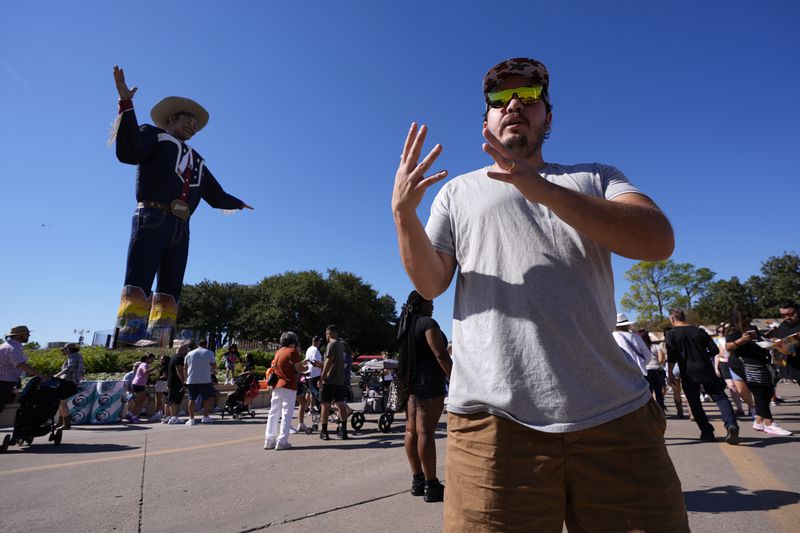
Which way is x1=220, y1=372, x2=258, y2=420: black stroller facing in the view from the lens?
facing to the left of the viewer

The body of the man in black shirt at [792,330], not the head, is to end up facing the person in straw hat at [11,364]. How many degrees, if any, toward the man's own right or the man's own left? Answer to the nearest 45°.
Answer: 0° — they already face them

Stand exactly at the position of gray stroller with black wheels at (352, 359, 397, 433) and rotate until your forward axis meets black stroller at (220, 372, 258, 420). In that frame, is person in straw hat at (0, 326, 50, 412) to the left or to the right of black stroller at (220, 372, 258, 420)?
left

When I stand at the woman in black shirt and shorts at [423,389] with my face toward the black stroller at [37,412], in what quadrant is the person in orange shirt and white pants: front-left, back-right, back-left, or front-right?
front-right

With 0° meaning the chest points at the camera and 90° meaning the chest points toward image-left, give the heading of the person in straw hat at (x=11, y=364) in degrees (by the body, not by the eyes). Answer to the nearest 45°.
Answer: approximately 270°

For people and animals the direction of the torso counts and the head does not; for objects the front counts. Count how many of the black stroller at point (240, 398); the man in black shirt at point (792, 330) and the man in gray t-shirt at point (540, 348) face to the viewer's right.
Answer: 0

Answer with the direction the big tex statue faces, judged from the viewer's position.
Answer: facing the viewer and to the right of the viewer

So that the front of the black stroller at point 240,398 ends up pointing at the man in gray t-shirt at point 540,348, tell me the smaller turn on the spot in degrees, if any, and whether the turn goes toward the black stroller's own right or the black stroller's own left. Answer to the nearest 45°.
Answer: approximately 90° to the black stroller's own left

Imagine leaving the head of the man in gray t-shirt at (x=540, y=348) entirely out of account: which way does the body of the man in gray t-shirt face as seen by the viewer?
toward the camera

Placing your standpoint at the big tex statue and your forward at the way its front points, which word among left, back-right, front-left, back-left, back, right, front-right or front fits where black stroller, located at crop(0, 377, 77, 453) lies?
front-right

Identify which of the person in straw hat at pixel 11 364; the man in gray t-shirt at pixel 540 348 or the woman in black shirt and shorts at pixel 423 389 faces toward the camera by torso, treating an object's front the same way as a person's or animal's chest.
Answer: the man in gray t-shirt

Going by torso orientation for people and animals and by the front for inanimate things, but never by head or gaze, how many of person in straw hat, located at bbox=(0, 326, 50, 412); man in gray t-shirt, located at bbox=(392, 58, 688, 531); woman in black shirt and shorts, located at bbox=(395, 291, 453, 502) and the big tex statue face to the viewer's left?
0
